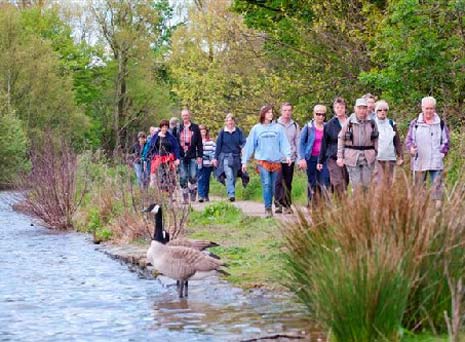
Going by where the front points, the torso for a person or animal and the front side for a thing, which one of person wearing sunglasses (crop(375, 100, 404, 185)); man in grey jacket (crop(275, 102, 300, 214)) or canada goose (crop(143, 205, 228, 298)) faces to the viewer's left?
the canada goose

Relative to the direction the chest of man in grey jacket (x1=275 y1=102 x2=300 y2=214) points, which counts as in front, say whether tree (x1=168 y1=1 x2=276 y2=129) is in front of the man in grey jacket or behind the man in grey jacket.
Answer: behind

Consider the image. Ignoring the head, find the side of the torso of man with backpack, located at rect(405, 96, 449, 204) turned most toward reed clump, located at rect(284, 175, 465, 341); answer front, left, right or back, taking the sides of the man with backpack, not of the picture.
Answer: front

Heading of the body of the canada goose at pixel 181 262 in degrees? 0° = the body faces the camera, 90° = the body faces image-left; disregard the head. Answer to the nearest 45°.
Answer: approximately 90°

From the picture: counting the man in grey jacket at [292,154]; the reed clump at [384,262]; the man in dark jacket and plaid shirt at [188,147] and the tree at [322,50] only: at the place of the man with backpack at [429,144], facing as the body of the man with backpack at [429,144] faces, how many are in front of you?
1

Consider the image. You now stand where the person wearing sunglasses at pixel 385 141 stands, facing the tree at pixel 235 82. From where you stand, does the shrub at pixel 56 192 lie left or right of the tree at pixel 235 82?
left

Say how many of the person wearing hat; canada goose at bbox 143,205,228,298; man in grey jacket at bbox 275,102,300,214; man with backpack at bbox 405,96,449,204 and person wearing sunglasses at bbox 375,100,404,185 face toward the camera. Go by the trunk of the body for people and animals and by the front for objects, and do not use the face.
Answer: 4

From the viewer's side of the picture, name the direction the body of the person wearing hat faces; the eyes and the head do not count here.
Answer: toward the camera

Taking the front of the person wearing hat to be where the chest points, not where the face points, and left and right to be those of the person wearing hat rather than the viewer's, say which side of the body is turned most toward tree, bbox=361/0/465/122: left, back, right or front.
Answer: back

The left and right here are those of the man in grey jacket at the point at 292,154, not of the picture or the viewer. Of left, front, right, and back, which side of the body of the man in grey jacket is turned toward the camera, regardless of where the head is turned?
front

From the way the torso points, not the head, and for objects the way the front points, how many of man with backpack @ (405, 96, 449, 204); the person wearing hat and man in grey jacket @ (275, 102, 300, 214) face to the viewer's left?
0

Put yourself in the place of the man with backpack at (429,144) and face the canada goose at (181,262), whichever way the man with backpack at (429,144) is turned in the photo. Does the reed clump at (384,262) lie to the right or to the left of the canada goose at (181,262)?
left

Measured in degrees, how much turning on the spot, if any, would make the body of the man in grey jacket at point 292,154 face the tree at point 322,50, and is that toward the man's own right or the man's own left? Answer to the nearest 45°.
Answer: approximately 180°

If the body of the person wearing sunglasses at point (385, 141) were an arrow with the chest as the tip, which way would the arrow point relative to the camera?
toward the camera

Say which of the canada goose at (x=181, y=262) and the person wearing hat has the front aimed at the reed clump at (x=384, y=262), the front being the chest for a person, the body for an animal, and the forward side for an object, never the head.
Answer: the person wearing hat
